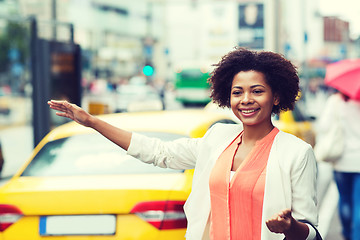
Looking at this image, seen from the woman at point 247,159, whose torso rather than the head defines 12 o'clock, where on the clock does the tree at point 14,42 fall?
The tree is roughly at 4 o'clock from the woman.

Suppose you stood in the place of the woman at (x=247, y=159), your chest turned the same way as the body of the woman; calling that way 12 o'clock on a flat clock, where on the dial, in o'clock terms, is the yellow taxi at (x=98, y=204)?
The yellow taxi is roughly at 5 o'clock from the woman.

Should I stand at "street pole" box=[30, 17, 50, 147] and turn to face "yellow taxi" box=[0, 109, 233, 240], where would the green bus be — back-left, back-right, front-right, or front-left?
back-left

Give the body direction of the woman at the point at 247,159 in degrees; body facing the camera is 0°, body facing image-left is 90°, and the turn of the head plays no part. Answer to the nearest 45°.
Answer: approximately 45°

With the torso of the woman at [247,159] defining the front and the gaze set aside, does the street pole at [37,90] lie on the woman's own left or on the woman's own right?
on the woman's own right
